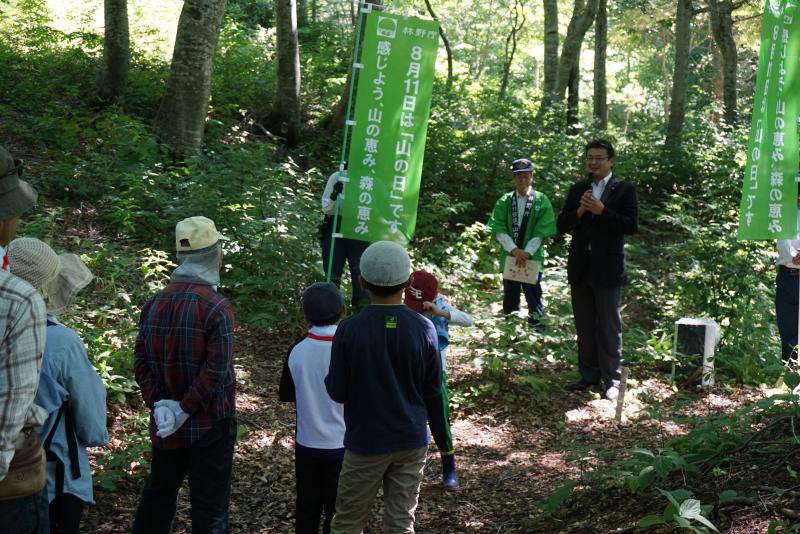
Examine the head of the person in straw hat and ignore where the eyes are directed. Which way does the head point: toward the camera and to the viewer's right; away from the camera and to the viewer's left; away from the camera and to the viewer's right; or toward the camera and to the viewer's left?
away from the camera and to the viewer's right

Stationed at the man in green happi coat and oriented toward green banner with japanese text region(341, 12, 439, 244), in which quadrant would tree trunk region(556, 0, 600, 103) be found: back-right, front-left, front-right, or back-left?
back-right

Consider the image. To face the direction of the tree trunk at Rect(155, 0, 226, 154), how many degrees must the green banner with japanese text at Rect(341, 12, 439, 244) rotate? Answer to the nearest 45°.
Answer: approximately 135° to its right

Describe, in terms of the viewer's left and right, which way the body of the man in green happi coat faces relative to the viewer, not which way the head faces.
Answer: facing the viewer

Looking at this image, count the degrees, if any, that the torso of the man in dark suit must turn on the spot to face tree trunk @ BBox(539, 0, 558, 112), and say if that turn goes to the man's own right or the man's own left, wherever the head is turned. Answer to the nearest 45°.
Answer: approximately 135° to the man's own right

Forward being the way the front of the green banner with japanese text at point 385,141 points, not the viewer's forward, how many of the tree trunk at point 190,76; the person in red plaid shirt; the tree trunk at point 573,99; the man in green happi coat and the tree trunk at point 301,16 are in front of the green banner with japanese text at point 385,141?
1

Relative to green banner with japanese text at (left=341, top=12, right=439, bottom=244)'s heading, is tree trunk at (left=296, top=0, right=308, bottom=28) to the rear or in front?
to the rear

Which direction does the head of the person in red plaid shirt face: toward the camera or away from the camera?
away from the camera

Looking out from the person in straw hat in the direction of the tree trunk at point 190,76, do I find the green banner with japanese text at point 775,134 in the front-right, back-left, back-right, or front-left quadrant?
front-right

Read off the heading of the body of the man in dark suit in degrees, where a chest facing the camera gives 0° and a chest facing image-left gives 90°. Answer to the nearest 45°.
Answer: approximately 45°

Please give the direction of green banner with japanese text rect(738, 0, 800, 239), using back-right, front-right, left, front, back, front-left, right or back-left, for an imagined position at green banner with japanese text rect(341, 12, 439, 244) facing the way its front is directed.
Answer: left

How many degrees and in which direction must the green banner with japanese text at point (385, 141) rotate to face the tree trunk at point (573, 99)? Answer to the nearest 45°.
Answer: approximately 180°

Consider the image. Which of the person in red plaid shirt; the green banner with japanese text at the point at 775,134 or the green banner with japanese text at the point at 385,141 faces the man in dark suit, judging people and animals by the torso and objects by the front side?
the person in red plaid shirt

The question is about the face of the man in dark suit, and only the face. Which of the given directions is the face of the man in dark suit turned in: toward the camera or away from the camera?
toward the camera
